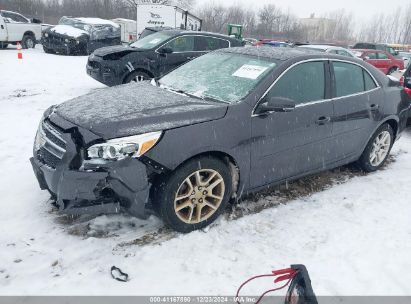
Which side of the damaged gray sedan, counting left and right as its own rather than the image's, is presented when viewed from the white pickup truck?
right

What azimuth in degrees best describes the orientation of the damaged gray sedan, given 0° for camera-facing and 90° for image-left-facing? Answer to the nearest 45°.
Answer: approximately 45°

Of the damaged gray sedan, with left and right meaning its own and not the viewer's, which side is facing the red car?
back
